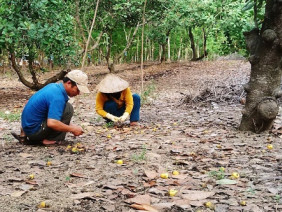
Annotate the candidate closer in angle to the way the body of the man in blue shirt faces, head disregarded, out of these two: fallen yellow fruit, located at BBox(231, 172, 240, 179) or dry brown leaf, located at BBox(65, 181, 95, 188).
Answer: the fallen yellow fruit

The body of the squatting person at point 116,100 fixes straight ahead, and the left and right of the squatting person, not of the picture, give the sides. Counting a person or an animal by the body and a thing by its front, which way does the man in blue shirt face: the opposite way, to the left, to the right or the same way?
to the left

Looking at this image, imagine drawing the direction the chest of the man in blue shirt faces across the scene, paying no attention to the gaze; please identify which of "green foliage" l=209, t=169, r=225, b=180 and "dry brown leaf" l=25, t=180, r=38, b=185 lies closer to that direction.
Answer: the green foliage

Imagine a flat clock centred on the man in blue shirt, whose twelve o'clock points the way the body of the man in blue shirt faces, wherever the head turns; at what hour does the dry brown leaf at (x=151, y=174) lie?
The dry brown leaf is roughly at 2 o'clock from the man in blue shirt.

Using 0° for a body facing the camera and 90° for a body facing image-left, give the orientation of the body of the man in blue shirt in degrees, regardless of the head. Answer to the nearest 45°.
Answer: approximately 270°

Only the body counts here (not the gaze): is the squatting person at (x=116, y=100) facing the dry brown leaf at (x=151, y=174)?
yes

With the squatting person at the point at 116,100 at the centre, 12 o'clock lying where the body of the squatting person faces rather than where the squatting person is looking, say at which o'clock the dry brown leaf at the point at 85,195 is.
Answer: The dry brown leaf is roughly at 12 o'clock from the squatting person.

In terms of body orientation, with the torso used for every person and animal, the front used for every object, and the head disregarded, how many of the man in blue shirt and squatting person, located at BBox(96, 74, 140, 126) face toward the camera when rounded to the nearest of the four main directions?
1

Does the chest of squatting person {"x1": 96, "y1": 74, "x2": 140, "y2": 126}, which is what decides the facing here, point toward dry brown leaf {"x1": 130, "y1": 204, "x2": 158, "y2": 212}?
yes

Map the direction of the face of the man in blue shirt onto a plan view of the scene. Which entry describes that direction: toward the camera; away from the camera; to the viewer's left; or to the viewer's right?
to the viewer's right

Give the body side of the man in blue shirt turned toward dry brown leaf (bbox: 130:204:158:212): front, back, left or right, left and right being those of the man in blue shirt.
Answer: right

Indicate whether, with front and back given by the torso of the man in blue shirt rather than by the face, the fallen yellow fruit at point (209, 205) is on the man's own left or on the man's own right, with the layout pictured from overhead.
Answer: on the man's own right
